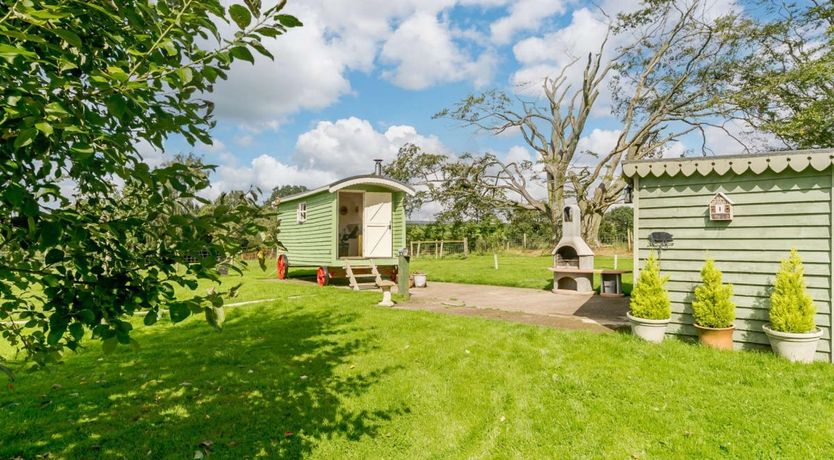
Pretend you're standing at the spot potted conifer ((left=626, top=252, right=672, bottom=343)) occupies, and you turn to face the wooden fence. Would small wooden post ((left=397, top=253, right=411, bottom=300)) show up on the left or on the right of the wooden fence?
left

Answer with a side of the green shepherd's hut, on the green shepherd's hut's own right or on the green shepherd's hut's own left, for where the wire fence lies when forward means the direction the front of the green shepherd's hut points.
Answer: on the green shepherd's hut's own left

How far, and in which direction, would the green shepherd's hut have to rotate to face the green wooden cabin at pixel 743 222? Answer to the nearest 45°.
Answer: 0° — it already faces it

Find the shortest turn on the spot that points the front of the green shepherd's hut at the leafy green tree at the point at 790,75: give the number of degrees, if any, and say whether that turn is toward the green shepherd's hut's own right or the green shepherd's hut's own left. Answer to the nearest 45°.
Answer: approximately 45° to the green shepherd's hut's own left

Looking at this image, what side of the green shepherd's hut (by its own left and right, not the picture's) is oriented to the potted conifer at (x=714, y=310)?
front

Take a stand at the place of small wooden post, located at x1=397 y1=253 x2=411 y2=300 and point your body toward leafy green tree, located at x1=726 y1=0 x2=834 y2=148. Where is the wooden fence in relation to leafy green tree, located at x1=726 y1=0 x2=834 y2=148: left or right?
left

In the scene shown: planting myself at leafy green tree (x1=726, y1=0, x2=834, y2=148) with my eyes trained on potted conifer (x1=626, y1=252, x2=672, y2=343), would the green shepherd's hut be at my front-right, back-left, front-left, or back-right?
front-right

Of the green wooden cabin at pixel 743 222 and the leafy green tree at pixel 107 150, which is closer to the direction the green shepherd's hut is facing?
the green wooden cabin

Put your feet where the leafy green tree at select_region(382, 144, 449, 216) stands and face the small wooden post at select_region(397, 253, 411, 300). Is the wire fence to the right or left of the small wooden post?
left

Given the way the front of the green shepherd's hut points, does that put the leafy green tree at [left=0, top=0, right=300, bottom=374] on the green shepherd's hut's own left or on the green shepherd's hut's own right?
on the green shepherd's hut's own right

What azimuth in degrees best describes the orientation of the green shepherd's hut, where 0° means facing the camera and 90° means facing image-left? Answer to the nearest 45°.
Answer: approximately 315°

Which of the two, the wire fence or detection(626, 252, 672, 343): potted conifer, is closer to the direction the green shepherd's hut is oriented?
the potted conifer

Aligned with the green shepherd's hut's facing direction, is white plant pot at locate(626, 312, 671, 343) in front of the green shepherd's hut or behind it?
in front

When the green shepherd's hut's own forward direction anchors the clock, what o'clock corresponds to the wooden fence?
The wooden fence is roughly at 8 o'clock from the green shepherd's hut.

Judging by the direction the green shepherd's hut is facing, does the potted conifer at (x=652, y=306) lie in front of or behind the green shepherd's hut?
in front
